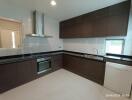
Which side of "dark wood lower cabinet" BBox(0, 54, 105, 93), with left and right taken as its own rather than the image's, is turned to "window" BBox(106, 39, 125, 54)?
left

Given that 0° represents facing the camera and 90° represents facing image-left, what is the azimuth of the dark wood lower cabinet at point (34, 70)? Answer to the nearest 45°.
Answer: approximately 0°

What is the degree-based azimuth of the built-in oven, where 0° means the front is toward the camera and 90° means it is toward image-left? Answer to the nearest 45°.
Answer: approximately 315°
